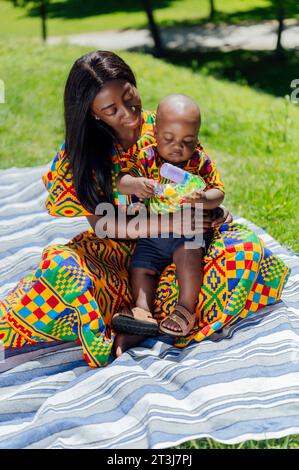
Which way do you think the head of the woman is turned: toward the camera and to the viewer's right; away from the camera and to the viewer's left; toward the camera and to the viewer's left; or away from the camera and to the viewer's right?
toward the camera and to the viewer's right

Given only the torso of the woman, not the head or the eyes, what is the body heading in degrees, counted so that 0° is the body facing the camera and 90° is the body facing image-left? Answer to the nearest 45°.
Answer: approximately 315°

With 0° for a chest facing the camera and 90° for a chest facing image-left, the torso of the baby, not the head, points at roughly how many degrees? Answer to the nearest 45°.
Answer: approximately 0°
